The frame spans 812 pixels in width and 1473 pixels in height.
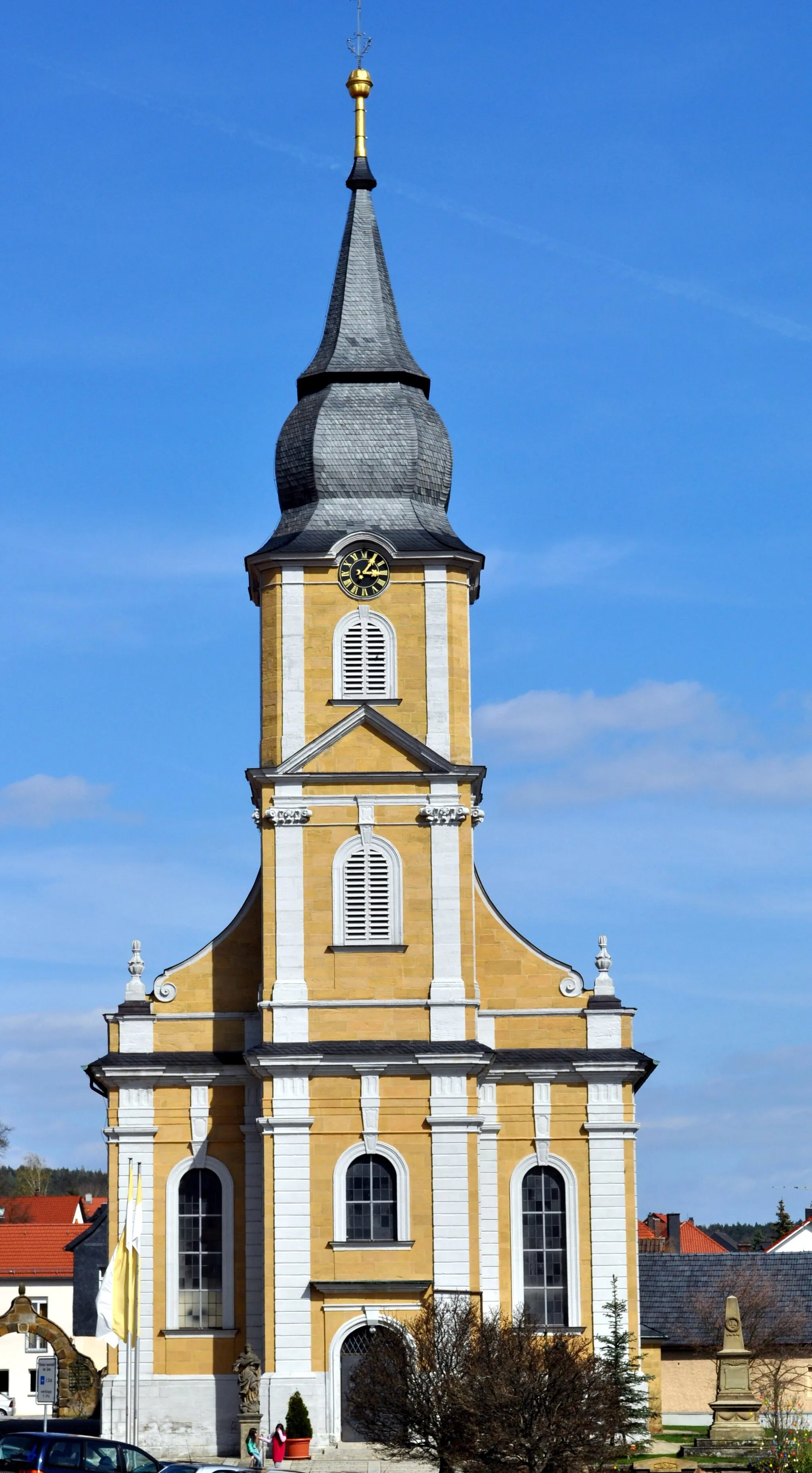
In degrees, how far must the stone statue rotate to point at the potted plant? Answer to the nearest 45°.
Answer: approximately 45° to its left

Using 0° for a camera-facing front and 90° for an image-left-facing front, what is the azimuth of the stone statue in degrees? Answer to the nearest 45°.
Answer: approximately 0°

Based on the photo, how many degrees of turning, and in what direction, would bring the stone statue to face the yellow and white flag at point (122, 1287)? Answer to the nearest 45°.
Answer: approximately 45° to its right

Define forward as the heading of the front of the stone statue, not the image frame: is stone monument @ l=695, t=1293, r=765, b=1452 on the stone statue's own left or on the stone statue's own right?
on the stone statue's own left

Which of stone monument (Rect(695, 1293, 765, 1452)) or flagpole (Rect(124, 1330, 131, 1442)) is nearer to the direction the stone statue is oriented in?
the flagpole

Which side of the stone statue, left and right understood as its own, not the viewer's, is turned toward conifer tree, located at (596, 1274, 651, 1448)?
left
